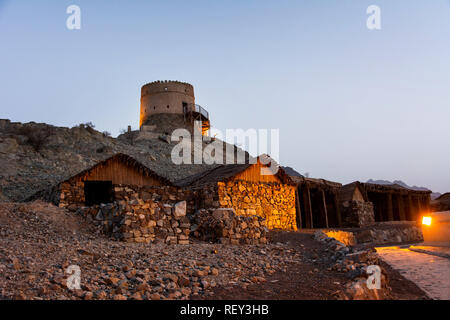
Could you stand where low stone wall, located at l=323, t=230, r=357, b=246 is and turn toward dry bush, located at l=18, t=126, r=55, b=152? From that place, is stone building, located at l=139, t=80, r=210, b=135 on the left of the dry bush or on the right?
right

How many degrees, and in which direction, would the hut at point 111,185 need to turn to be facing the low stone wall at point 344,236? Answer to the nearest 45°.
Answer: approximately 90° to its left

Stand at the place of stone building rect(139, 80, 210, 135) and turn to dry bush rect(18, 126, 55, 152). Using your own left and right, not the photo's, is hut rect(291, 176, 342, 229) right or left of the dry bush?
left

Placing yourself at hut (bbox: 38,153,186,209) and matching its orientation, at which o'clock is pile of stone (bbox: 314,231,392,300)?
The pile of stone is roughly at 11 o'clock from the hut.

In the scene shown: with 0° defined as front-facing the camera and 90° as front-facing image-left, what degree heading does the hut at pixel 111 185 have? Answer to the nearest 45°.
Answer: approximately 0°
